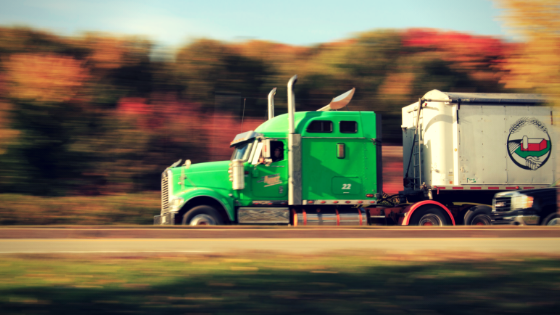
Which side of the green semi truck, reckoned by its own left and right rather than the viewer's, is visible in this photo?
left
